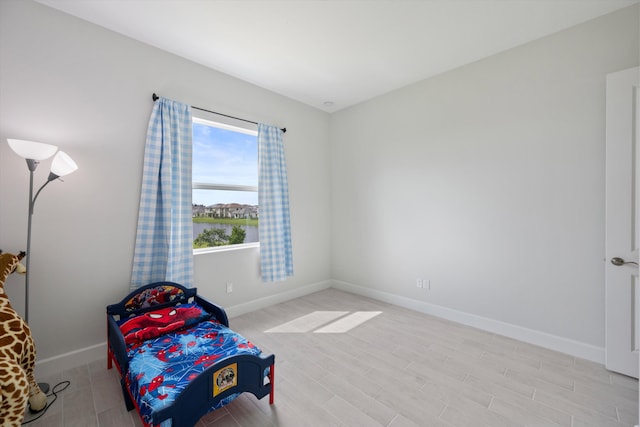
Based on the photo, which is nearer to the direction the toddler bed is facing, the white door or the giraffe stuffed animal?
the white door

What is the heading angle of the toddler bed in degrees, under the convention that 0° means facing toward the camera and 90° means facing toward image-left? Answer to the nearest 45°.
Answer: approximately 315°

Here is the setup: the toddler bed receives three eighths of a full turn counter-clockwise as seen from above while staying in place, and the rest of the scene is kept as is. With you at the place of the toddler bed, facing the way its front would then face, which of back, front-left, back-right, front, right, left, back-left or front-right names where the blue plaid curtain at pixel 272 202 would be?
front-right
